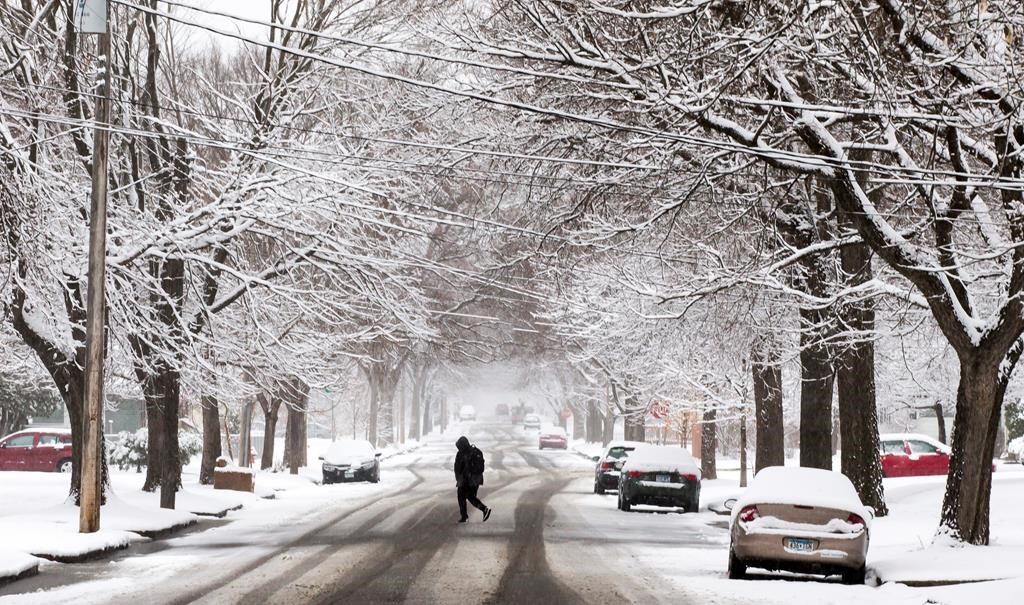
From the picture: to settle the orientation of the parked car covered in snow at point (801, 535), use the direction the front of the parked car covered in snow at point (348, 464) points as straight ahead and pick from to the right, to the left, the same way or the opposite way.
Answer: the opposite way

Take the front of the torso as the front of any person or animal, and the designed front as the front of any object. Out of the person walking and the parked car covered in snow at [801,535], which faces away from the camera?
the parked car covered in snow

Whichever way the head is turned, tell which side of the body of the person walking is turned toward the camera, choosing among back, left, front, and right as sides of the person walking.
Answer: left

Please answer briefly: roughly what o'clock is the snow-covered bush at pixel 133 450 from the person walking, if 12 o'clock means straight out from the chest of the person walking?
The snow-covered bush is roughly at 2 o'clock from the person walking.

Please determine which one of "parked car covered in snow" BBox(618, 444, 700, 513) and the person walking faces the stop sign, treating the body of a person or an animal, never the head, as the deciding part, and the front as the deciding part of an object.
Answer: the parked car covered in snow

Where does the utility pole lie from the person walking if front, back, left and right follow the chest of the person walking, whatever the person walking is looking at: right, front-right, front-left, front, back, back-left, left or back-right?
front-left

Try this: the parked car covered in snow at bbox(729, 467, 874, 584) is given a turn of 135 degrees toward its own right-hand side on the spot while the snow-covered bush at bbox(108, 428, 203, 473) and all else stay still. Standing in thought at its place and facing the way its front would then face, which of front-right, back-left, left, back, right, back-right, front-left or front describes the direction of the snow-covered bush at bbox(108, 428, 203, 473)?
back

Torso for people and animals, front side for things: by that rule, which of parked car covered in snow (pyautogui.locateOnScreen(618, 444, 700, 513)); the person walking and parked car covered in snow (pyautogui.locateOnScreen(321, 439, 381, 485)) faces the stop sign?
parked car covered in snow (pyautogui.locateOnScreen(618, 444, 700, 513))

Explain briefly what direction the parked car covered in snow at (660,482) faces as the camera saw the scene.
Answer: facing away from the viewer

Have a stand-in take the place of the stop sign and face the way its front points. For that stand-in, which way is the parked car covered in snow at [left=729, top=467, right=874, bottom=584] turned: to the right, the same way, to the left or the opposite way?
the opposite way

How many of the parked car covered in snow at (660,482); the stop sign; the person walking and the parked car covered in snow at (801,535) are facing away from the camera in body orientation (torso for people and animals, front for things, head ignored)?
2

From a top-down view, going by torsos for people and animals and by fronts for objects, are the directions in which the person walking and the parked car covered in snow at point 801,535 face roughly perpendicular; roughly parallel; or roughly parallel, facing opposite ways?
roughly perpendicular

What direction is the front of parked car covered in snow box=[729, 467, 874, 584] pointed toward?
away from the camera
